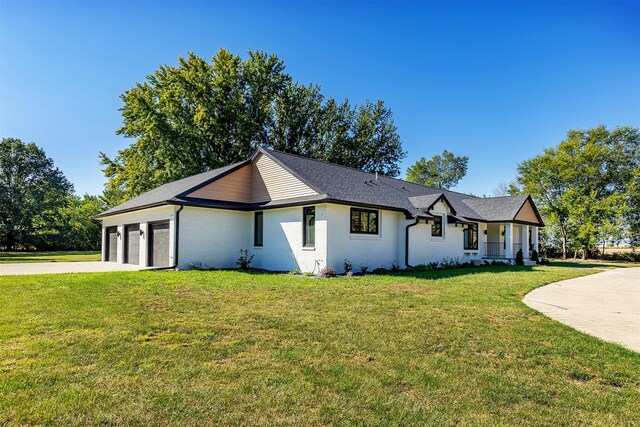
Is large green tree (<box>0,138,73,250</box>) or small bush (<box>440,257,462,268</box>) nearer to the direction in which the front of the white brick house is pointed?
the small bush

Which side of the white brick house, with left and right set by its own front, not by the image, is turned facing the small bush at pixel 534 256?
left

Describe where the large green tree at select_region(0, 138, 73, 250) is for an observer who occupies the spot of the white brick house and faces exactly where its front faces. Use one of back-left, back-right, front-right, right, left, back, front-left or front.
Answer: back

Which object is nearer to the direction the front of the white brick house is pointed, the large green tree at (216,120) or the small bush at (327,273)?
the small bush

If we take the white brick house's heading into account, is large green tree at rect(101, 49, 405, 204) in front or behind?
behind

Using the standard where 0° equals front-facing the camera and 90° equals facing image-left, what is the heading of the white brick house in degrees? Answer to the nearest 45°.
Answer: approximately 315°

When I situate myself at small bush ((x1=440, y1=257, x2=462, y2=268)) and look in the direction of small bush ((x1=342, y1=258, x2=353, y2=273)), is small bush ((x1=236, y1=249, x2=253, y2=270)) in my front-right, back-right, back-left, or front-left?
front-right

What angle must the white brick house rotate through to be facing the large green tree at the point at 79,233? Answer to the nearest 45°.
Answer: approximately 180°
